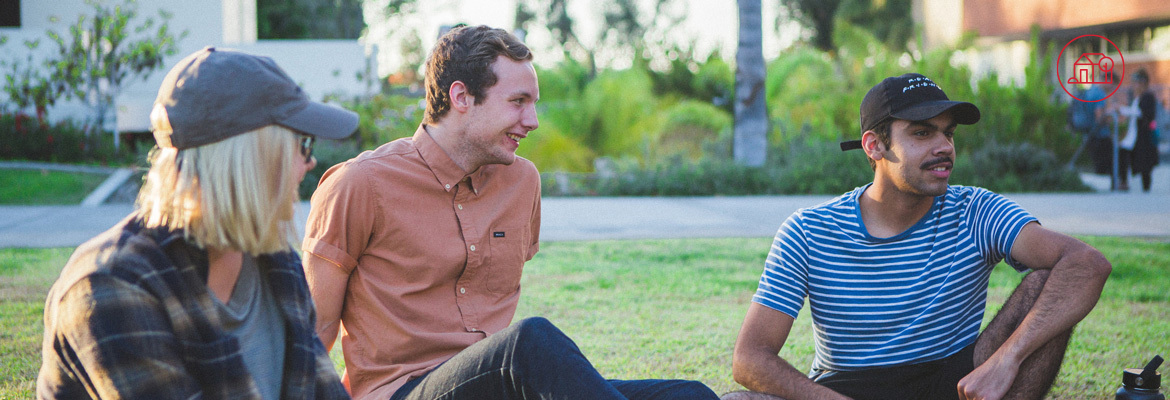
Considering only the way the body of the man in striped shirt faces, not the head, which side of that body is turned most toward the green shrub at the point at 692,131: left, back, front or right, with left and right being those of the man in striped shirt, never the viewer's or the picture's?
back

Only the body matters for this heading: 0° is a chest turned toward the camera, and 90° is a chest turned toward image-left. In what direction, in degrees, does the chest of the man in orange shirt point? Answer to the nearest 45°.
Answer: approximately 315°

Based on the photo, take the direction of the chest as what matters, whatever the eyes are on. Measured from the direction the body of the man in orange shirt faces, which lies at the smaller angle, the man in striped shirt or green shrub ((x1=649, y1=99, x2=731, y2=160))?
the man in striped shirt

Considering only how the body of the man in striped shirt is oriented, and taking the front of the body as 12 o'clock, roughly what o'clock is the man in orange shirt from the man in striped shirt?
The man in orange shirt is roughly at 2 o'clock from the man in striped shirt.

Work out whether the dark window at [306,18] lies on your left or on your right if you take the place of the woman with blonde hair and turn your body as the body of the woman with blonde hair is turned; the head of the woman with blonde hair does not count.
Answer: on your left

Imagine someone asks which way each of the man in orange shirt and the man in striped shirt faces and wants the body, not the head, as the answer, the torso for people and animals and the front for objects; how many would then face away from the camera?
0

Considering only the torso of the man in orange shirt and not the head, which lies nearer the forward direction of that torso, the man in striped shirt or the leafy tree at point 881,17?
the man in striped shirt

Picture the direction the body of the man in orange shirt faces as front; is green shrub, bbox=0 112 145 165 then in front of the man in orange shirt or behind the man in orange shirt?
behind

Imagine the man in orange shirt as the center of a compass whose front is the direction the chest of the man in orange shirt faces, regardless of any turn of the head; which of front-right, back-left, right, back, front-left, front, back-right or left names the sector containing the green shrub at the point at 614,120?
back-left
